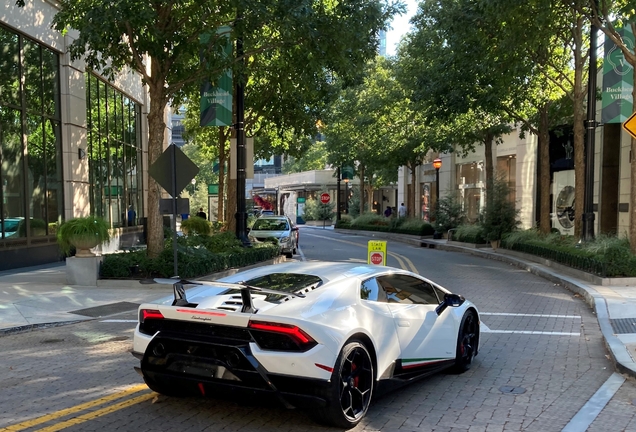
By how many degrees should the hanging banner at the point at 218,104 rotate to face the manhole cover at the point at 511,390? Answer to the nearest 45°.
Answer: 0° — it already faces it

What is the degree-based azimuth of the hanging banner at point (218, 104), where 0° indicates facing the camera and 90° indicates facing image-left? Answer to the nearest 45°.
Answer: approximately 0°

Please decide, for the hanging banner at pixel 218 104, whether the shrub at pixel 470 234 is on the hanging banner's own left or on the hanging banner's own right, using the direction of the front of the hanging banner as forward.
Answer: on the hanging banner's own left

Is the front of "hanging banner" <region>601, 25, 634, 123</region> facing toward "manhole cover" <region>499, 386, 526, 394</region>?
yes

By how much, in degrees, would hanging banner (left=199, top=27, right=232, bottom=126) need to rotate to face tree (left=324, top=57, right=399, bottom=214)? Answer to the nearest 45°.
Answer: approximately 135° to its left

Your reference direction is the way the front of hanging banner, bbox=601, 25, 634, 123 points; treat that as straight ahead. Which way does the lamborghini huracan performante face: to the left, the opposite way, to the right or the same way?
the opposite way

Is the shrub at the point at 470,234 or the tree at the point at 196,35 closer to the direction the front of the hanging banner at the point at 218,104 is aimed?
the tree

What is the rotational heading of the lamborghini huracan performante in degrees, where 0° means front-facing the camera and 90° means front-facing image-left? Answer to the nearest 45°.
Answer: approximately 225°

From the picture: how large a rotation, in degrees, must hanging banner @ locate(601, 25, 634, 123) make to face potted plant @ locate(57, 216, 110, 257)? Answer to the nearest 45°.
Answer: approximately 45° to its right
